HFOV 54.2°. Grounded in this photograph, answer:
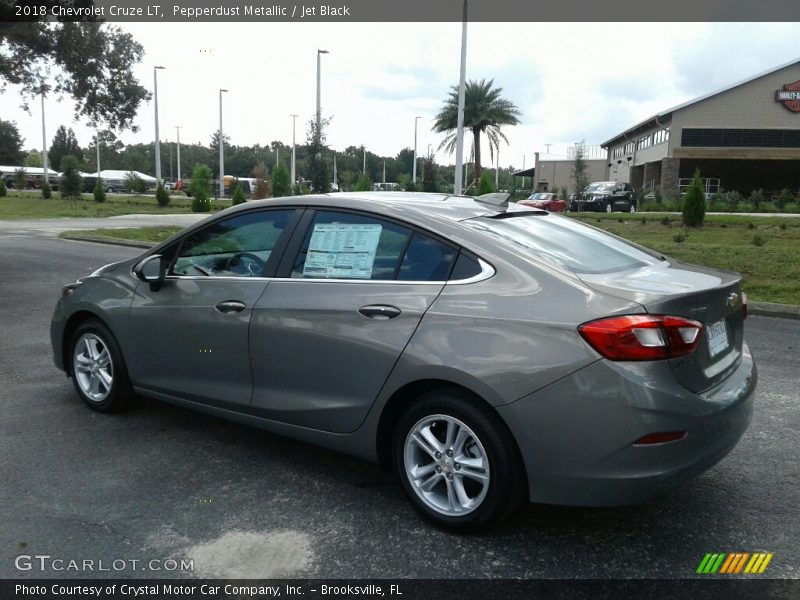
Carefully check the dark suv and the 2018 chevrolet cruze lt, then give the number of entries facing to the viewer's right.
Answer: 0

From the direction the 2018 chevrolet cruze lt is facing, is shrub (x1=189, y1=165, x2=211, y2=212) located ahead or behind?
ahead

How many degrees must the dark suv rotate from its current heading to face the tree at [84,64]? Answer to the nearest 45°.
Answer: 0° — it already faces it

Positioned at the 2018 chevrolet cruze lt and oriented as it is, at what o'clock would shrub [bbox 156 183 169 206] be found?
The shrub is roughly at 1 o'clock from the 2018 chevrolet cruze lt.

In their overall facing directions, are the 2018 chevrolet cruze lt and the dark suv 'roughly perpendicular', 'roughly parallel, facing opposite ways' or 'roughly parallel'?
roughly perpendicular

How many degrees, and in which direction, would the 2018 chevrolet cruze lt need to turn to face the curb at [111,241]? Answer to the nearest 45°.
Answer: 0° — it already faces it

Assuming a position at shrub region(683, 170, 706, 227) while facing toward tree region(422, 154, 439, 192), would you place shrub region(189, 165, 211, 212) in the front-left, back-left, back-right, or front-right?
front-left

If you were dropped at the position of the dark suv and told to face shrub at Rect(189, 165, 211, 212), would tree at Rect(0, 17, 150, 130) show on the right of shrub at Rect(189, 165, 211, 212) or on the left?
left

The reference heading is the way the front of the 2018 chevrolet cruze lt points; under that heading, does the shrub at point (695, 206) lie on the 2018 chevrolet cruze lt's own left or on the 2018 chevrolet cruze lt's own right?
on the 2018 chevrolet cruze lt's own right

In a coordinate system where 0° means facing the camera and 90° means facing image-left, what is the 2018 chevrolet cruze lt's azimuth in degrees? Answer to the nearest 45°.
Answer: approximately 135°

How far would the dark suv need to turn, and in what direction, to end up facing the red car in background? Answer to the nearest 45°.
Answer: approximately 90° to its right

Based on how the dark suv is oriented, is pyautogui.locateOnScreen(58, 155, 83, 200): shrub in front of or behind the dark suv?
in front

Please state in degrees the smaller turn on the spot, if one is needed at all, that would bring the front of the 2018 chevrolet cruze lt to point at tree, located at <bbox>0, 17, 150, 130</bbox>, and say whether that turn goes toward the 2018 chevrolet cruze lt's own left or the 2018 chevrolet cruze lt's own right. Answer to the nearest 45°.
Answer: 0° — it already faces it

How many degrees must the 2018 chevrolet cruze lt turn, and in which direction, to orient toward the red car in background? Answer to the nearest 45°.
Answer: approximately 45° to its right

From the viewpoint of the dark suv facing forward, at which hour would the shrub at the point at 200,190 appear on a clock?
The shrub is roughly at 1 o'clock from the dark suv.

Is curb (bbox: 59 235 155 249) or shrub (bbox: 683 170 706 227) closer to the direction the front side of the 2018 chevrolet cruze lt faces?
the curb

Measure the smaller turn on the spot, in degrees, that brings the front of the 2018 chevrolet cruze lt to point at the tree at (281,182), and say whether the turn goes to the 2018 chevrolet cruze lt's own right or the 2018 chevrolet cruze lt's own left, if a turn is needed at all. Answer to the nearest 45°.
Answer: approximately 45° to the 2018 chevrolet cruze lt's own right
